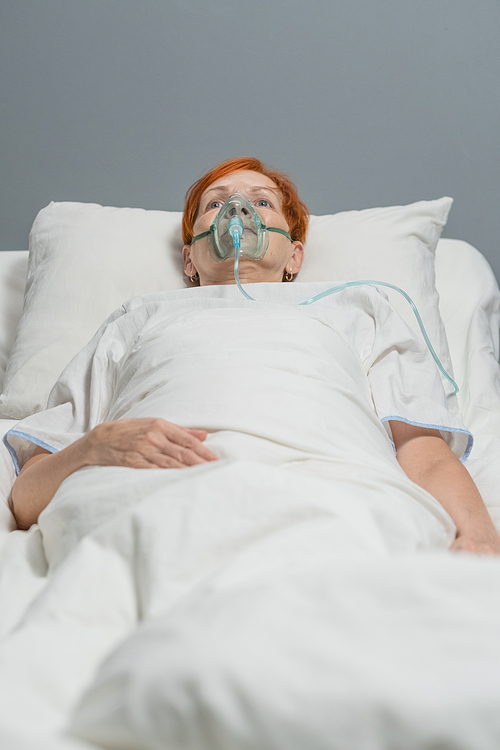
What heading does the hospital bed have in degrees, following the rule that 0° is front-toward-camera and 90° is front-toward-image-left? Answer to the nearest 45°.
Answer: approximately 0°
